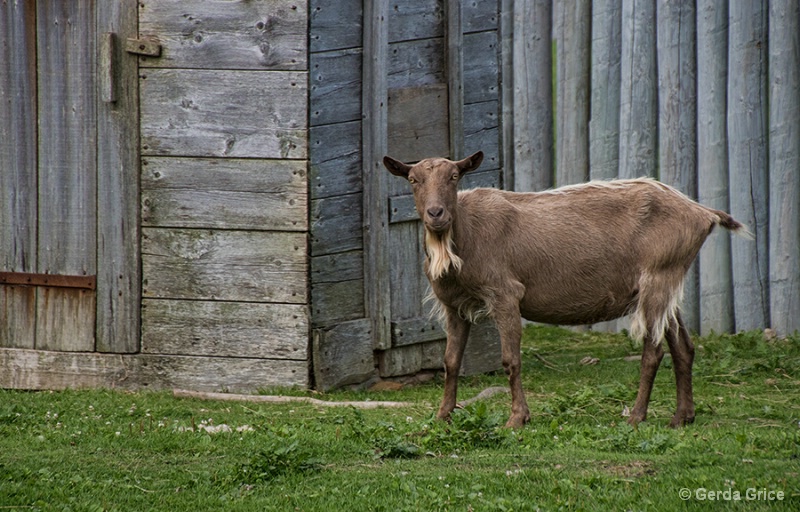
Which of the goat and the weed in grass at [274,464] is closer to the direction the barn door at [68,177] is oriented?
the weed in grass

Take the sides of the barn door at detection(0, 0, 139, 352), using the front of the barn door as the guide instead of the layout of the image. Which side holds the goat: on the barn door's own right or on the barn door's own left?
on the barn door's own left

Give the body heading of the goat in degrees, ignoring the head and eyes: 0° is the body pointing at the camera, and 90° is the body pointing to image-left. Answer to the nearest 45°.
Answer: approximately 90°

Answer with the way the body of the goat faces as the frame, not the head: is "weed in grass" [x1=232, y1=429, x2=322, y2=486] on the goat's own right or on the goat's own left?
on the goat's own left

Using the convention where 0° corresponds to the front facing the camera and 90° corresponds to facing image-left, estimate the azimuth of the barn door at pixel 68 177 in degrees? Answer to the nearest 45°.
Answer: approximately 0°

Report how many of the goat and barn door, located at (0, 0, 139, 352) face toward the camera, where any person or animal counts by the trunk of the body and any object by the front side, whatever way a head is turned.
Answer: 1

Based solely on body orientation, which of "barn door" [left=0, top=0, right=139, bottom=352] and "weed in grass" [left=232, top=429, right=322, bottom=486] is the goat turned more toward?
the barn door

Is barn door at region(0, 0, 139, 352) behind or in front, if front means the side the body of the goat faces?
in front

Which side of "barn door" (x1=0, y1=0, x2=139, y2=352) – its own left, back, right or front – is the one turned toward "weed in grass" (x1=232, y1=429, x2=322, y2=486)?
front
